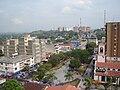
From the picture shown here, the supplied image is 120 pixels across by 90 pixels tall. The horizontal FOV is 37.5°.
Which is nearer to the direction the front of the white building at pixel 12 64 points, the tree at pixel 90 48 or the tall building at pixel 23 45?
the tree

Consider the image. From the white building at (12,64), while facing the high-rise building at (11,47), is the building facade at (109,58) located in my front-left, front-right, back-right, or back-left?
back-right

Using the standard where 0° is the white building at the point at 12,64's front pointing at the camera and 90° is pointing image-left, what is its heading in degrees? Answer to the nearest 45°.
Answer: approximately 315°

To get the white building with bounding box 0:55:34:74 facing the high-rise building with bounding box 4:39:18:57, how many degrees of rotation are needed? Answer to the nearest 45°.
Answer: approximately 135° to its left

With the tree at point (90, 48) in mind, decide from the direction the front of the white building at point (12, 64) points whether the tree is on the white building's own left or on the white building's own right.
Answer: on the white building's own left
